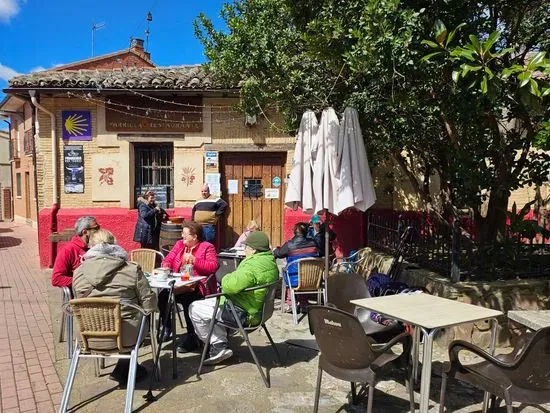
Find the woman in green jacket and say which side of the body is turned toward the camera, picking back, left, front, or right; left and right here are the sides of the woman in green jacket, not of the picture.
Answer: left

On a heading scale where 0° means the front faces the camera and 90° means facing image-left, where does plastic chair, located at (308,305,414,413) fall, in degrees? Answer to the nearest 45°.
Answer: approximately 225°

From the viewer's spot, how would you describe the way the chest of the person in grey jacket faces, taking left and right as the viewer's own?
facing away from the viewer

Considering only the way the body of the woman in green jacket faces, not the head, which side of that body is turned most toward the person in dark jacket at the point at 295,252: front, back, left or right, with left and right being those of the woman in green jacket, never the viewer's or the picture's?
right

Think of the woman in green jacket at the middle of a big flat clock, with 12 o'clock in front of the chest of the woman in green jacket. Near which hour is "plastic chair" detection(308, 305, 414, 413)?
The plastic chair is roughly at 8 o'clock from the woman in green jacket.

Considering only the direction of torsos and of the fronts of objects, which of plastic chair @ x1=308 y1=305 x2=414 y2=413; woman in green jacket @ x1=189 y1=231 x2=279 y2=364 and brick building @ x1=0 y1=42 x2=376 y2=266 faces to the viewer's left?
the woman in green jacket

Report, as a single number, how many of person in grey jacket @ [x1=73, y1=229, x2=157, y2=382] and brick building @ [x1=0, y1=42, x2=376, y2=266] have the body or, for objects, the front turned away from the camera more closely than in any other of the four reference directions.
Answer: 1

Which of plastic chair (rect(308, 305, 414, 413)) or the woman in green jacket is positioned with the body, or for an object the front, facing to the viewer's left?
the woman in green jacket

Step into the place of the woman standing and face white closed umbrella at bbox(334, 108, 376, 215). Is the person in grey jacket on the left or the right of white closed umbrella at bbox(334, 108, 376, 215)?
right

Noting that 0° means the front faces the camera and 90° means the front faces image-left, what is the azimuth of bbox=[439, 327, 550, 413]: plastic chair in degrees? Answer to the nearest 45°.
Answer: approximately 135°

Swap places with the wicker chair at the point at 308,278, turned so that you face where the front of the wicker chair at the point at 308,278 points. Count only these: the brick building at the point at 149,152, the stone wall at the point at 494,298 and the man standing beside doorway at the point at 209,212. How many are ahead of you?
2

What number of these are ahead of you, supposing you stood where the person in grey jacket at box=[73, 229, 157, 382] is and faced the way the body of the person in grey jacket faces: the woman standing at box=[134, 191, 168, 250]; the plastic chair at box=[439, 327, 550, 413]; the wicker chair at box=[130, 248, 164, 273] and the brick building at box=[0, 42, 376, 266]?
3

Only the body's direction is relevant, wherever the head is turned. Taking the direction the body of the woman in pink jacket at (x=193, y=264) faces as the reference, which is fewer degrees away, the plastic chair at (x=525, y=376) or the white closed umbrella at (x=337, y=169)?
the plastic chair
